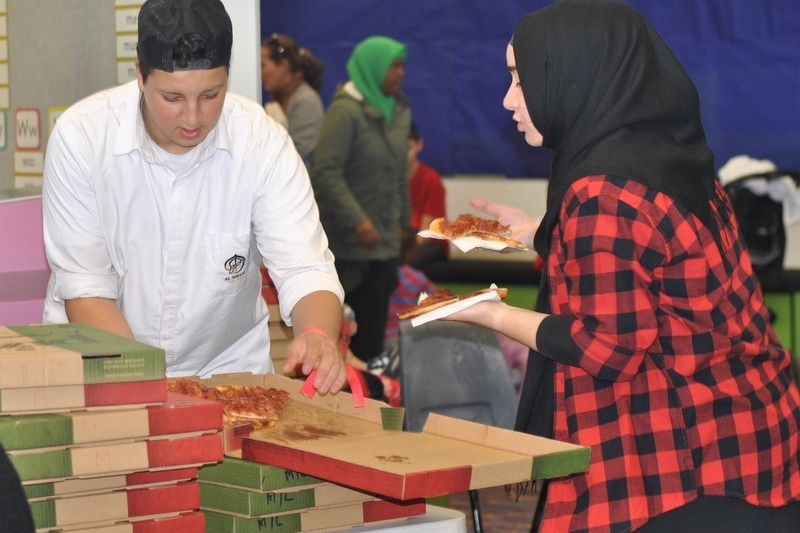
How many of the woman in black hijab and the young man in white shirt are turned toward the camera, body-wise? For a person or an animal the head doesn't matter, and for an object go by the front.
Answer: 1

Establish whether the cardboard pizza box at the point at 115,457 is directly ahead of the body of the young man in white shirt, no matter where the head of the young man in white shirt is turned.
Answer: yes

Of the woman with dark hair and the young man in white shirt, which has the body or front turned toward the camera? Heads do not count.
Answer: the young man in white shirt

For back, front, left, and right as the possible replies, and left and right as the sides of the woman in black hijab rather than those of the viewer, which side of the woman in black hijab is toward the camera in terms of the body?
left

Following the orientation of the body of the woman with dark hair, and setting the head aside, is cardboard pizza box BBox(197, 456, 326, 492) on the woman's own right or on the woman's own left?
on the woman's own left

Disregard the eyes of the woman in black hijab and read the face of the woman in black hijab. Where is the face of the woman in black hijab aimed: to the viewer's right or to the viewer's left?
to the viewer's left

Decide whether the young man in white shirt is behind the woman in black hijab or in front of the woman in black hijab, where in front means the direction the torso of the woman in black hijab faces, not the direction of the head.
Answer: in front

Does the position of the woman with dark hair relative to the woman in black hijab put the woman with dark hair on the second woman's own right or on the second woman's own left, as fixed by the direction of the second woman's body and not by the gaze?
on the second woman's own right

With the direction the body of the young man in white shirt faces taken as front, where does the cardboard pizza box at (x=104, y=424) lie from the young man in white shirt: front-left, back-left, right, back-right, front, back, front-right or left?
front

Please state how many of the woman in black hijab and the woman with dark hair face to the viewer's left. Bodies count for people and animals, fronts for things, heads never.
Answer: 2

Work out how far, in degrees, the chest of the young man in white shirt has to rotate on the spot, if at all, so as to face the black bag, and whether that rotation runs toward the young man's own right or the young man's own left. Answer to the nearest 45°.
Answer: approximately 135° to the young man's own left

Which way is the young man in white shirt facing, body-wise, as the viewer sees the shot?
toward the camera
